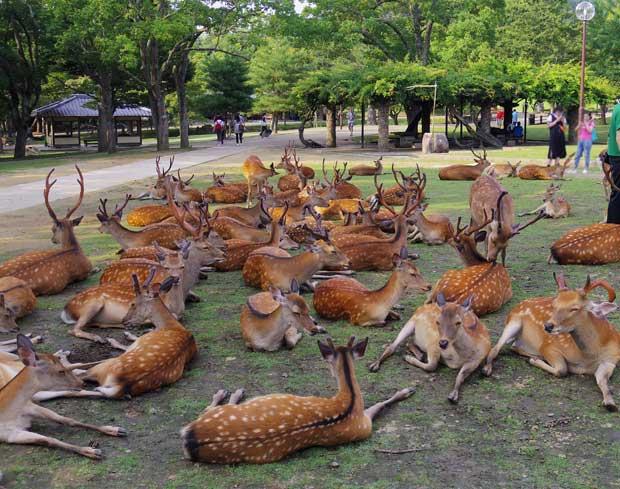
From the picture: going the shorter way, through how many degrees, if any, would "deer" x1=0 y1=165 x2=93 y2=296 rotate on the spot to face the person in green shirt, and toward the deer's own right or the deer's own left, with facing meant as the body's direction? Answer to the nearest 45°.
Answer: approximately 45° to the deer's own right

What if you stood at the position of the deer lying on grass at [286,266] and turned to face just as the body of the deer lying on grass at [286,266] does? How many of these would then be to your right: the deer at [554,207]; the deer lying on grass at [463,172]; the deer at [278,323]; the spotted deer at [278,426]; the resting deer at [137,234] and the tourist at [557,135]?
2

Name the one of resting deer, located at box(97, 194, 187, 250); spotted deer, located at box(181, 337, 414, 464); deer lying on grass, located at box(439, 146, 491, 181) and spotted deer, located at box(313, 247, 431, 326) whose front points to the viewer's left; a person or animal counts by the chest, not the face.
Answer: the resting deer

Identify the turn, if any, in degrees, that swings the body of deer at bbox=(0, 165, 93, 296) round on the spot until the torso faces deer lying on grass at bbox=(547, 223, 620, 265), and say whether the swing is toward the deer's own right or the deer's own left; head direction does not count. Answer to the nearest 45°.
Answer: approximately 45° to the deer's own right

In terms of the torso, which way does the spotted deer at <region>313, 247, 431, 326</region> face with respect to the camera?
to the viewer's right

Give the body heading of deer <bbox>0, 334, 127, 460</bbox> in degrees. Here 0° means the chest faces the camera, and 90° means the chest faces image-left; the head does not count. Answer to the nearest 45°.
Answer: approximately 270°

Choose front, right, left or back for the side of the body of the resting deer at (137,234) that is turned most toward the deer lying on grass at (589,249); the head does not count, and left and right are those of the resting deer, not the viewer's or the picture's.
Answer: back

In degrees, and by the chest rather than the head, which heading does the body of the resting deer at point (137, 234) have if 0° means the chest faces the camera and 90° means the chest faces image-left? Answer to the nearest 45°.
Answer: approximately 90°

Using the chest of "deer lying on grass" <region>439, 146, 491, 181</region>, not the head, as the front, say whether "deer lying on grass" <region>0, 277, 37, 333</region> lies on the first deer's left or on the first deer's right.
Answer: on the first deer's right
